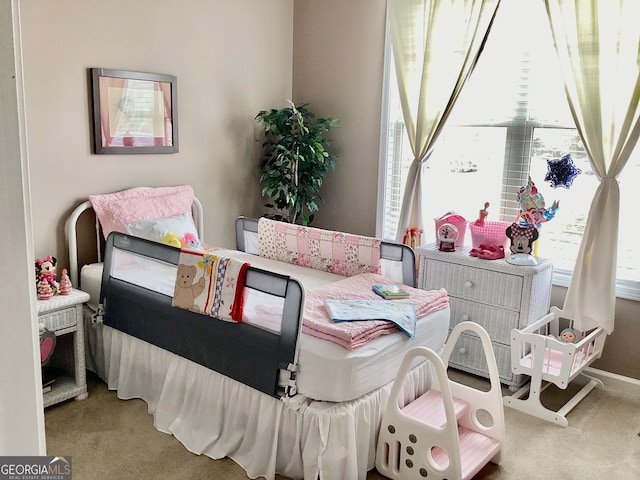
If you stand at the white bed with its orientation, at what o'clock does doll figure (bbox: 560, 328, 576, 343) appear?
The doll figure is roughly at 10 o'clock from the white bed.

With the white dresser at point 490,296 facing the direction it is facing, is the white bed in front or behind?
in front

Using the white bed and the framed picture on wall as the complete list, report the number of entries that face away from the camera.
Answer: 0

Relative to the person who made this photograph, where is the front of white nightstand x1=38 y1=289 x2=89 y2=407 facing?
facing the viewer and to the right of the viewer

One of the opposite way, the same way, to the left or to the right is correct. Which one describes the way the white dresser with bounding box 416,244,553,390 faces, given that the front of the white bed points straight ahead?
to the right

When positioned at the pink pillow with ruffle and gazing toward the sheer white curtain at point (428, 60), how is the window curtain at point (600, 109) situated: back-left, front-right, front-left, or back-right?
front-right

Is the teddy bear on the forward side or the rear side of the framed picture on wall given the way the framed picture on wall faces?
on the forward side

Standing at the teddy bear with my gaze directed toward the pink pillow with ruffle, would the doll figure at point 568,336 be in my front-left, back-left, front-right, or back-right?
back-right

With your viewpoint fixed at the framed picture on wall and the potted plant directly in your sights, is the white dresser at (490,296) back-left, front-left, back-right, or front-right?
front-right

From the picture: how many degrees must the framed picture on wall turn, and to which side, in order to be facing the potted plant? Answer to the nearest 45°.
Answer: approximately 45° to its left

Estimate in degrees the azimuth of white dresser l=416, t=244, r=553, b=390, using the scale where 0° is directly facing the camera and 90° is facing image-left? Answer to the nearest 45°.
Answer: approximately 45°
